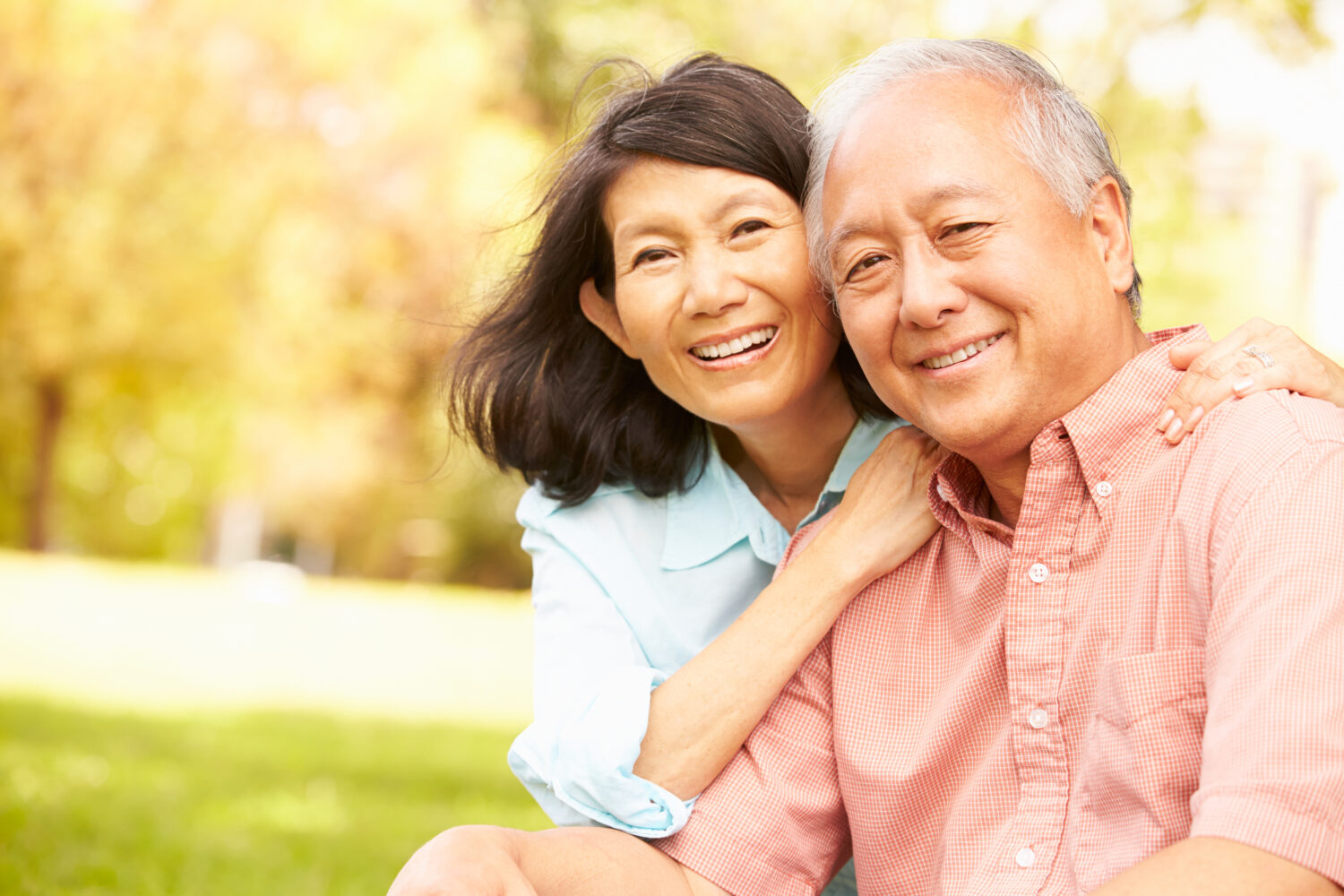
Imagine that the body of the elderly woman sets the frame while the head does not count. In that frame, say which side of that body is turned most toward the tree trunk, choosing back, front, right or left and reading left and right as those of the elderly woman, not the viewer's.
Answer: back

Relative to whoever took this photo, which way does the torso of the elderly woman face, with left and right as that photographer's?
facing the viewer and to the right of the viewer
